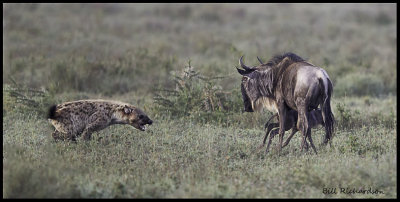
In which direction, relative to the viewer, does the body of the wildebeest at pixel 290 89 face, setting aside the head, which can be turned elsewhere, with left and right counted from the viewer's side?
facing away from the viewer and to the left of the viewer

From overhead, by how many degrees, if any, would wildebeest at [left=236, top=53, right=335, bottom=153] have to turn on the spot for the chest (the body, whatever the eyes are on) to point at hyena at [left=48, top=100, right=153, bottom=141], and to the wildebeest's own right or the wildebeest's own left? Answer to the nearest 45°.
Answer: approximately 45° to the wildebeest's own left

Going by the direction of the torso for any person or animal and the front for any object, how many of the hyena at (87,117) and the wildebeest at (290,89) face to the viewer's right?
1

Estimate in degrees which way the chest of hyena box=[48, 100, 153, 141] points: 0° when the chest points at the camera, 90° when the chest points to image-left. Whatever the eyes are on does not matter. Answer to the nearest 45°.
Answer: approximately 270°

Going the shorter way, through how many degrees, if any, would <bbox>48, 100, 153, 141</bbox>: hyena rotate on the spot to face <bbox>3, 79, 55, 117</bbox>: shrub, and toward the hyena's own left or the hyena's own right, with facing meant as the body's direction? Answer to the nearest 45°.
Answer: approximately 135° to the hyena's own left

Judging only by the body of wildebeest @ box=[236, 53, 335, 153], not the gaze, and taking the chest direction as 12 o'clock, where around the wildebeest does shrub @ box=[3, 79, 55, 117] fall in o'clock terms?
The shrub is roughly at 11 o'clock from the wildebeest.
